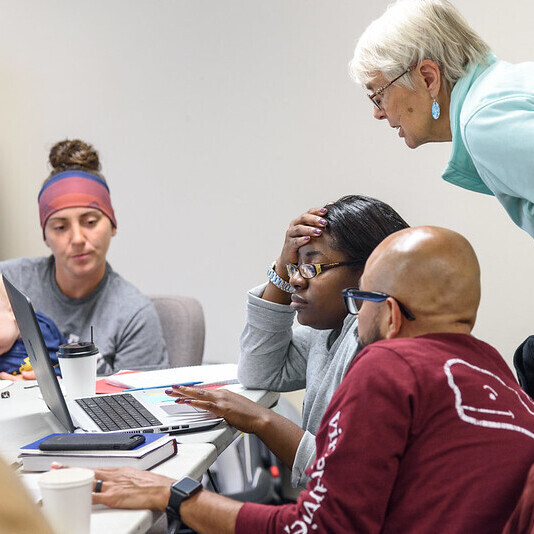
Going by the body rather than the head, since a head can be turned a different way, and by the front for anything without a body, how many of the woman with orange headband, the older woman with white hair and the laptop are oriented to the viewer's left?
1

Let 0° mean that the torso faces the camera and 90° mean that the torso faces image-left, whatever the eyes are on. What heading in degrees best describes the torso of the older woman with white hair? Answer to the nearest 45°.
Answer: approximately 90°

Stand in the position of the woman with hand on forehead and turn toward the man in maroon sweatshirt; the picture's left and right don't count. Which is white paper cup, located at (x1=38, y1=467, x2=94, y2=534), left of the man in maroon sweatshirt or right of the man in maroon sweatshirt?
right

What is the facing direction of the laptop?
to the viewer's right

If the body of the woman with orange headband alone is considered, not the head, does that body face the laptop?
yes

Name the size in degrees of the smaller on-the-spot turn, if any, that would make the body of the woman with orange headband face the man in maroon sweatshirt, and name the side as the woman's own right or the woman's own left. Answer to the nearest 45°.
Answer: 0° — they already face them

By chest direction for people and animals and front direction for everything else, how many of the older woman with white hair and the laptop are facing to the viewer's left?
1

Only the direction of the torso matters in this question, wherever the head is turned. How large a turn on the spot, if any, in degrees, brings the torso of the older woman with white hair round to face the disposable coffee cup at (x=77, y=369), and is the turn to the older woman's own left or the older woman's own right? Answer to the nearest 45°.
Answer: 0° — they already face it

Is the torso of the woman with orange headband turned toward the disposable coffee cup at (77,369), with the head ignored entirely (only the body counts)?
yes

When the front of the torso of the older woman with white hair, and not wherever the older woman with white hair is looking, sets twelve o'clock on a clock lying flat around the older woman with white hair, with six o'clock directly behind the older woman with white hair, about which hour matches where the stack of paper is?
The stack of paper is roughly at 12 o'clock from the older woman with white hair.

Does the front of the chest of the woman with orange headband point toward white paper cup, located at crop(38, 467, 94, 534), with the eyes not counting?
yes

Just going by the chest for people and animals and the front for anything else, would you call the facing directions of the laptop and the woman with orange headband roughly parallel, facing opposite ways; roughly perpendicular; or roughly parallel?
roughly perpendicular

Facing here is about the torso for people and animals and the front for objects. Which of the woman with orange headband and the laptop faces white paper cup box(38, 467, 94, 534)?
the woman with orange headband

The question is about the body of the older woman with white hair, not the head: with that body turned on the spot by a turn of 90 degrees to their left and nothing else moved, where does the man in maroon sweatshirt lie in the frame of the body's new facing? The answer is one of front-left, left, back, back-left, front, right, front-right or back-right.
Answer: front

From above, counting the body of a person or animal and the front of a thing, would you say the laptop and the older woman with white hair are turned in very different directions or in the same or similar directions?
very different directions

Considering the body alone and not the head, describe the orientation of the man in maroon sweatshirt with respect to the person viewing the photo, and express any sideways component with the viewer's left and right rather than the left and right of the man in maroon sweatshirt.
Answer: facing away from the viewer and to the left of the viewer
